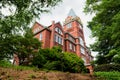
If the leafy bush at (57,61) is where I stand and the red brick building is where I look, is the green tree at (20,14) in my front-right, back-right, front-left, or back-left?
back-left

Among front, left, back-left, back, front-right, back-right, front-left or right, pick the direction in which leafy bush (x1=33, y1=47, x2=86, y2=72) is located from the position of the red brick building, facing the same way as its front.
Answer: front-right

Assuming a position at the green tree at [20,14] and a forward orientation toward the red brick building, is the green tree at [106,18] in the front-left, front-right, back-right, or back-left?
front-right

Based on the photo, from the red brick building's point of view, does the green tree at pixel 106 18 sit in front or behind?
in front

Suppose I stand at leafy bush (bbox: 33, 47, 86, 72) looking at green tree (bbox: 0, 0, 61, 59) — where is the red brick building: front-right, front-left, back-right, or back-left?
back-right
